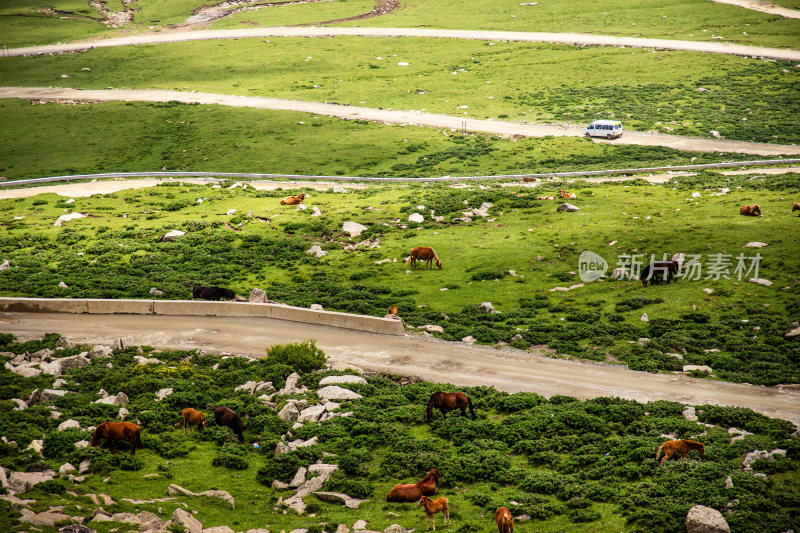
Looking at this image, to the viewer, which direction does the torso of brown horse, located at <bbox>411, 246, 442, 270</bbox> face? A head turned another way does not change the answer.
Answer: to the viewer's right

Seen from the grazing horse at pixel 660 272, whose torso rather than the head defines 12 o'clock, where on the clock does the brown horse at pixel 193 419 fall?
The brown horse is roughly at 10 o'clock from the grazing horse.

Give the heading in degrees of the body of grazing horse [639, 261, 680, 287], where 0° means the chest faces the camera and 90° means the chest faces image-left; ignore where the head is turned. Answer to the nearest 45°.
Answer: approximately 90°

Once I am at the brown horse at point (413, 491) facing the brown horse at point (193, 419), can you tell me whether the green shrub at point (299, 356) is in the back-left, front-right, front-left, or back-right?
front-right

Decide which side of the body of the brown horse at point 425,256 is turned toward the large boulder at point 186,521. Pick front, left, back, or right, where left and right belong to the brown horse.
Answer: right

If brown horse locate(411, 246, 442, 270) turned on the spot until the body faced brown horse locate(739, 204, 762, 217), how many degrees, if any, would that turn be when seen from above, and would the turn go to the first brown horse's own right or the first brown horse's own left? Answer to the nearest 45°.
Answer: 0° — it already faces it

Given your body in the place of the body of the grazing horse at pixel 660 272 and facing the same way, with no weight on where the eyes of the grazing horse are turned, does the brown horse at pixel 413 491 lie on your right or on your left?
on your left

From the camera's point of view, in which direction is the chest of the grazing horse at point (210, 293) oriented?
to the viewer's right

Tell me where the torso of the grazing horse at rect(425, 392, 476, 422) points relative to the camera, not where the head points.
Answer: to the viewer's left

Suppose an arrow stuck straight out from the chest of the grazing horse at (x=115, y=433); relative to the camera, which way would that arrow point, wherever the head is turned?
to the viewer's left

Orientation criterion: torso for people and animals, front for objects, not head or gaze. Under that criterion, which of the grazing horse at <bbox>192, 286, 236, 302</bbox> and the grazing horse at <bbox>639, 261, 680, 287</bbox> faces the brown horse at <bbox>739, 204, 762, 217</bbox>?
the grazing horse at <bbox>192, 286, 236, 302</bbox>

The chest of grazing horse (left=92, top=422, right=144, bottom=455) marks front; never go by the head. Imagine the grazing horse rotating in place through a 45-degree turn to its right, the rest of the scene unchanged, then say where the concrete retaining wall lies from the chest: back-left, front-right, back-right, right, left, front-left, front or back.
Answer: front-right
